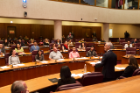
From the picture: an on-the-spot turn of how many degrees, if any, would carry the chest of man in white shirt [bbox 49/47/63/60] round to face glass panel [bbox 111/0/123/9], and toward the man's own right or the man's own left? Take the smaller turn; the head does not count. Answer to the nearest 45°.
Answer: approximately 135° to the man's own left

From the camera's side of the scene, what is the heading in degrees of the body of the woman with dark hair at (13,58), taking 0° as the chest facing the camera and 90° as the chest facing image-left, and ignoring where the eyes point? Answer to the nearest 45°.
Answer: approximately 315°

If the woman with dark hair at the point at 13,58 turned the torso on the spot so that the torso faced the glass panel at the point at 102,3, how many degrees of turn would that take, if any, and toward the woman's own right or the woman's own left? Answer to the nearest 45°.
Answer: approximately 90° to the woman's own left

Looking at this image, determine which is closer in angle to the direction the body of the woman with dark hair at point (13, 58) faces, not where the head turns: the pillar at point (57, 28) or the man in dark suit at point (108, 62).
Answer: the man in dark suit

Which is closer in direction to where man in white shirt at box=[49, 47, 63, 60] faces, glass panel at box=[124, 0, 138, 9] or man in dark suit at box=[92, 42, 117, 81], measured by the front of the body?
the man in dark suit

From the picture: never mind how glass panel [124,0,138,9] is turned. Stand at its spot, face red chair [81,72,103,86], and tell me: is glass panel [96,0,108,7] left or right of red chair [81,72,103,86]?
right

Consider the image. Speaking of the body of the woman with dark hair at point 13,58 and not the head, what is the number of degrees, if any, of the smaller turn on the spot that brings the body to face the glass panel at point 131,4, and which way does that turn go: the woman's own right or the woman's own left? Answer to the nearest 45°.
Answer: approximately 90° to the woman's own left

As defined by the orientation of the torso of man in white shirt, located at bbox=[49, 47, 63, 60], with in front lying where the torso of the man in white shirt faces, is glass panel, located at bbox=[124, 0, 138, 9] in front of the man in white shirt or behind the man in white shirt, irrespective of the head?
behind

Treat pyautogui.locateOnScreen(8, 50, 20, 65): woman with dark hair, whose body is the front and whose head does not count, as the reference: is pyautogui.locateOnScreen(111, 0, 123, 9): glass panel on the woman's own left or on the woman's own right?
on the woman's own left

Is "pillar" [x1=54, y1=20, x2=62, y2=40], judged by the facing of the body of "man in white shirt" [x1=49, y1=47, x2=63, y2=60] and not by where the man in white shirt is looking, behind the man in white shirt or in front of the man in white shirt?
behind
